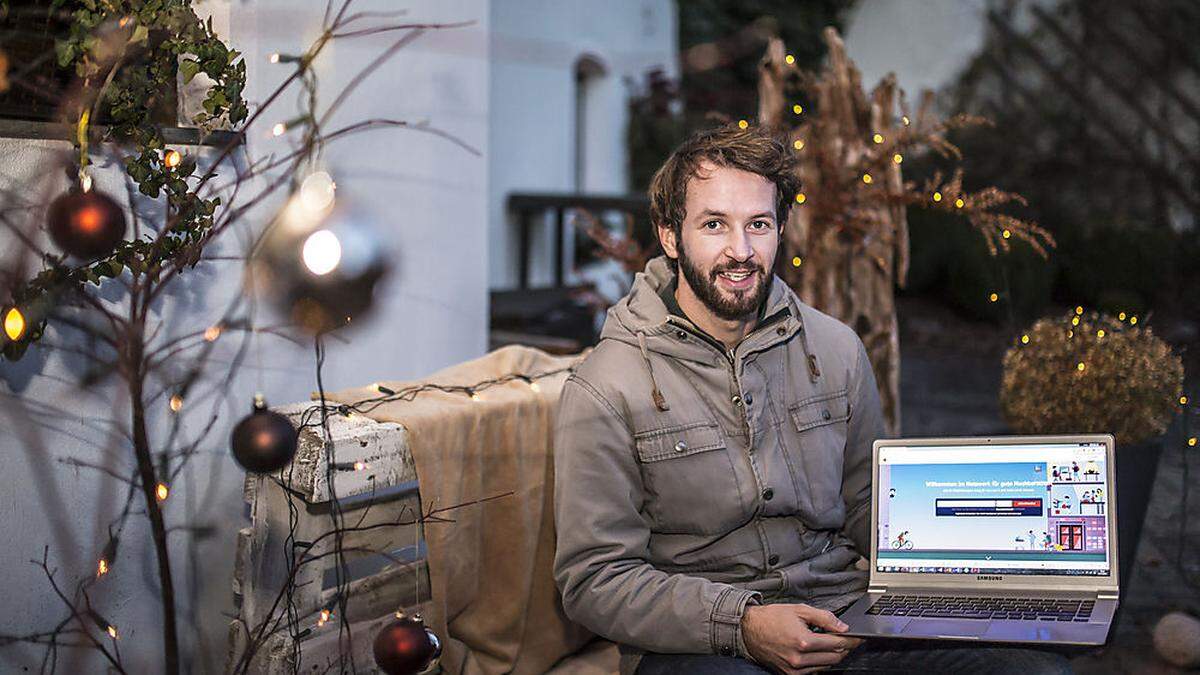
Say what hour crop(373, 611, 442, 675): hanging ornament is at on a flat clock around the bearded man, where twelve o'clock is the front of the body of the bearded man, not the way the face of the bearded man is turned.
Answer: The hanging ornament is roughly at 3 o'clock from the bearded man.

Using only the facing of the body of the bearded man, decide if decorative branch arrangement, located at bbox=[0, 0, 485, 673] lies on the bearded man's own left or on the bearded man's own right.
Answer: on the bearded man's own right

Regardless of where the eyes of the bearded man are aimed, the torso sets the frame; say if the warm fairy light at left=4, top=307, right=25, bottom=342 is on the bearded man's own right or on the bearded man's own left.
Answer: on the bearded man's own right

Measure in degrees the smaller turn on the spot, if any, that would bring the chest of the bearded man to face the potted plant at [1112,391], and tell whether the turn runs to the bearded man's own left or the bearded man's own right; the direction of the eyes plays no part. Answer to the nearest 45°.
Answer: approximately 90° to the bearded man's own left

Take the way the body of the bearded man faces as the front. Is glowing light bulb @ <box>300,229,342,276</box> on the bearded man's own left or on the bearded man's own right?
on the bearded man's own right

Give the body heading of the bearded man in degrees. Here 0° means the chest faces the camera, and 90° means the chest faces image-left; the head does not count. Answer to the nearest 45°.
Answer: approximately 315°
